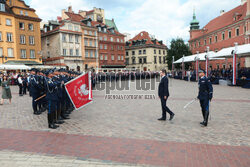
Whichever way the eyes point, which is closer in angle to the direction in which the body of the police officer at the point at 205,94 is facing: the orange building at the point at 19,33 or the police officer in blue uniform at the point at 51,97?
the police officer in blue uniform

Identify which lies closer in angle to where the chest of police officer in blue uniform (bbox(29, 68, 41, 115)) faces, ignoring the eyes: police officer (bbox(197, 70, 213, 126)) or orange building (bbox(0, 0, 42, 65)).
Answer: the police officer

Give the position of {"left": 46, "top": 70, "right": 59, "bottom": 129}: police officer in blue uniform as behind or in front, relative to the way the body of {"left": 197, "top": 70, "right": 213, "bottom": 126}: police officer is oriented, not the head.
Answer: in front

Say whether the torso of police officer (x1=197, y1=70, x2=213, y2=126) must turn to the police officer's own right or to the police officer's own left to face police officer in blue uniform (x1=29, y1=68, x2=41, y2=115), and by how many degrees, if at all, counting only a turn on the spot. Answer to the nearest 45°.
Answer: approximately 45° to the police officer's own right

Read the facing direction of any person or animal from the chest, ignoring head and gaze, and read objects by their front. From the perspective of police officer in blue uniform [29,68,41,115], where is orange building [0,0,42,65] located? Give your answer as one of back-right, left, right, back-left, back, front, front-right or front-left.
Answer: back-left

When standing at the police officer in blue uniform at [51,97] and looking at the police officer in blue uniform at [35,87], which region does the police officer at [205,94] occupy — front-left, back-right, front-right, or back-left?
back-right

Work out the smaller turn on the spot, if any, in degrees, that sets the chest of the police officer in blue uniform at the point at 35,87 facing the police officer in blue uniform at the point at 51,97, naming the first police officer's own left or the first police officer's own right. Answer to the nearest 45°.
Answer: approximately 45° to the first police officer's own right

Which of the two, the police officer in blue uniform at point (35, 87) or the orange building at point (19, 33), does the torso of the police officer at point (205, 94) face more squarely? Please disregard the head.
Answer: the police officer in blue uniform

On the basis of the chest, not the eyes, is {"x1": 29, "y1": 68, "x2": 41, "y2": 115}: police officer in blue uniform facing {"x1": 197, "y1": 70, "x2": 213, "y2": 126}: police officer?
yes

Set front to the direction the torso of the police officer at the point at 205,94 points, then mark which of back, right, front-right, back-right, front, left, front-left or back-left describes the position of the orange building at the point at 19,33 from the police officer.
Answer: right

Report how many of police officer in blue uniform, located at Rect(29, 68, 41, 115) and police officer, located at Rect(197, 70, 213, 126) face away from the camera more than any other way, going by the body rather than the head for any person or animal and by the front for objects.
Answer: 0

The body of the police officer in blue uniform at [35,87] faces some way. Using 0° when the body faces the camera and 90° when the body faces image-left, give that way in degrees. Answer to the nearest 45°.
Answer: approximately 315°

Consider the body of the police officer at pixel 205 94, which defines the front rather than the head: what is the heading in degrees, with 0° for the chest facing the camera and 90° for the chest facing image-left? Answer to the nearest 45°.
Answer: approximately 45°

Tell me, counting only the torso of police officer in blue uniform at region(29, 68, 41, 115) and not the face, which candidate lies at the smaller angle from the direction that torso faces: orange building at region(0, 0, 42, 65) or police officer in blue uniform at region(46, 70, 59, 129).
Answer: the police officer in blue uniform

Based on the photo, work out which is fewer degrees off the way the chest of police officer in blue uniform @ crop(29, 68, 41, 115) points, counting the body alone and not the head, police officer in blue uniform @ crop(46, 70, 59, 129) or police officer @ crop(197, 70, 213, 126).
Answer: the police officer
